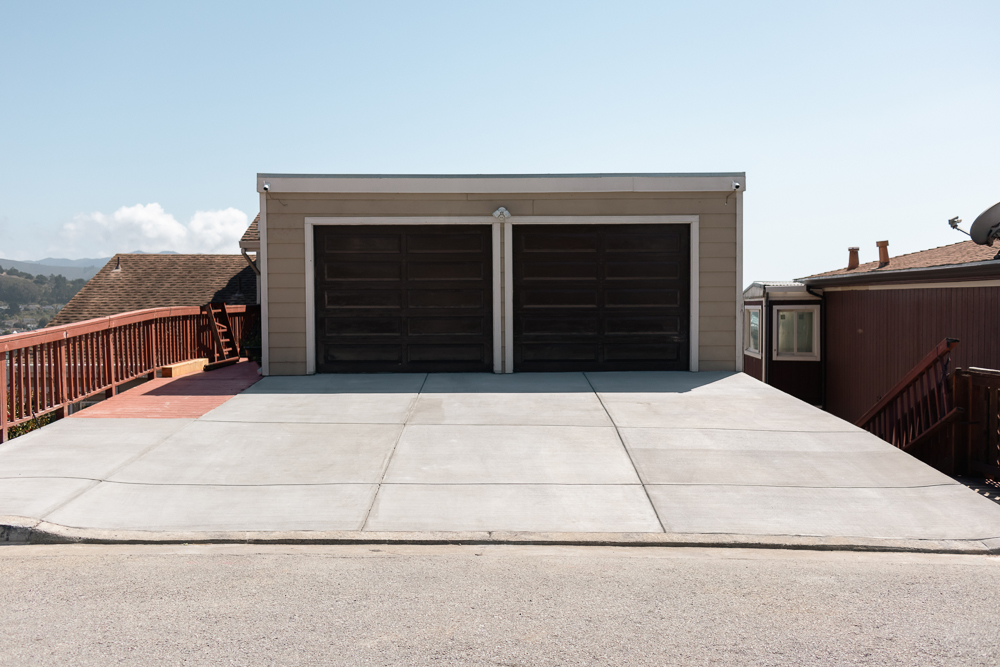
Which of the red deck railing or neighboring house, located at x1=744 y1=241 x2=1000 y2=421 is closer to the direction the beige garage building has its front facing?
the red deck railing

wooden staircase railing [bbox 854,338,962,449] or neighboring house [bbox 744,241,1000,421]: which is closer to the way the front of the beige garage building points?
the wooden staircase railing

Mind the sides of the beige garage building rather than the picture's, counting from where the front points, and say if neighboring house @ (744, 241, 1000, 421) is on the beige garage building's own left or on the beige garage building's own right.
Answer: on the beige garage building's own left

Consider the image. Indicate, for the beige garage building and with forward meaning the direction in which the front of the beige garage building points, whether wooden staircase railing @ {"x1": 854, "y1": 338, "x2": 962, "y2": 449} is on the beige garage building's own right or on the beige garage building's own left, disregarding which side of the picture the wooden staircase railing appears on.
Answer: on the beige garage building's own left

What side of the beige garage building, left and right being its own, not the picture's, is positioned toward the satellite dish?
left

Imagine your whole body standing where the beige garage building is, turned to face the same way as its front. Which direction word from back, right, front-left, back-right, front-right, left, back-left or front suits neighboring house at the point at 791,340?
back-left

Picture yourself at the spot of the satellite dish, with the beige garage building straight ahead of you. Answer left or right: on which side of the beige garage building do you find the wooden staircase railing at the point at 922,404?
left

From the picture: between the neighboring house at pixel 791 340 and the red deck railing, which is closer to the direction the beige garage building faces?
the red deck railing

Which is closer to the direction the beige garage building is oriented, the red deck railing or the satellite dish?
the red deck railing

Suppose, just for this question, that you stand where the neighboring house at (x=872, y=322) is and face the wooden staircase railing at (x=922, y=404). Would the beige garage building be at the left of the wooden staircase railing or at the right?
right

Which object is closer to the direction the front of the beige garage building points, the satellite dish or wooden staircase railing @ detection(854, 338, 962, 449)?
the wooden staircase railing

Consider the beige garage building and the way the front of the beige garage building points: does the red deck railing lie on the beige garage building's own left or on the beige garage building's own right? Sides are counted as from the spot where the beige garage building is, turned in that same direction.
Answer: on the beige garage building's own right

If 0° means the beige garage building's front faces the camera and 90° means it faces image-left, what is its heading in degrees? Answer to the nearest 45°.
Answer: approximately 0°
